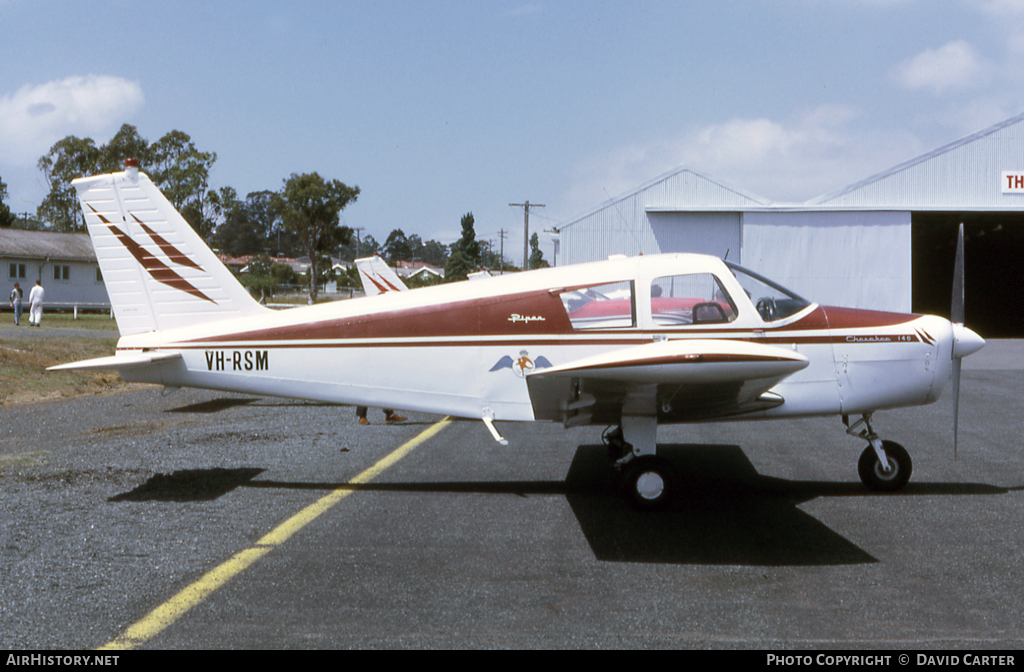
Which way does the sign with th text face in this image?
toward the camera

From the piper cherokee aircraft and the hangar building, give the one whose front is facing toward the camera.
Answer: the hangar building

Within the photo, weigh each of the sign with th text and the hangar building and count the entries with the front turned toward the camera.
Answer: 2

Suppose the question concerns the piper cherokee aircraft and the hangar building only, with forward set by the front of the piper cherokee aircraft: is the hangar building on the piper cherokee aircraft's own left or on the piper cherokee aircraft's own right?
on the piper cherokee aircraft's own left

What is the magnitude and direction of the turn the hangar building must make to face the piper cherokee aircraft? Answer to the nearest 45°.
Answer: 0° — it already faces it

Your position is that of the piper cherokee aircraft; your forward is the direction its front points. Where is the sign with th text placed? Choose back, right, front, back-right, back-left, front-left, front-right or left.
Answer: front-left

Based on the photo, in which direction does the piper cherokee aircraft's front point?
to the viewer's right

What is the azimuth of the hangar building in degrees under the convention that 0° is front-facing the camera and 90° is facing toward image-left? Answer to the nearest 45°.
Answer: approximately 0°

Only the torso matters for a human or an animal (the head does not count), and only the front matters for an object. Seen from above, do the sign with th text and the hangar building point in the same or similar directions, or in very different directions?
same or similar directions

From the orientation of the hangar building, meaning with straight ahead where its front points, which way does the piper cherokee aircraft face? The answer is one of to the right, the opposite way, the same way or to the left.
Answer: to the left

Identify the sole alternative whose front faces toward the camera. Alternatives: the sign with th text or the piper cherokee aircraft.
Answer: the sign with th text
